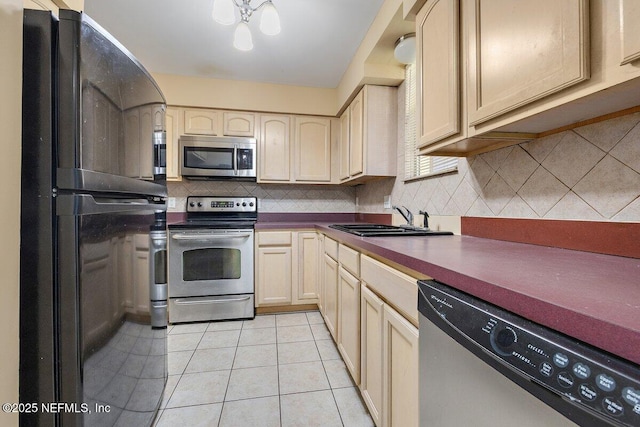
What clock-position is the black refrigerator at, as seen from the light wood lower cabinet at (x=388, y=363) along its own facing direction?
The black refrigerator is roughly at 11 o'clock from the light wood lower cabinet.

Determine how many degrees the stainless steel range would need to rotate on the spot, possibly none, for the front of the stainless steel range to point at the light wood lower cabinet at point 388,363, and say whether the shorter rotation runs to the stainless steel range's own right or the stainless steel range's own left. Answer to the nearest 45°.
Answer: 0° — it already faces it

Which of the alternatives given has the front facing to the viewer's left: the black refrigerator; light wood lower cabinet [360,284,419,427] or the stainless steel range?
the light wood lower cabinet

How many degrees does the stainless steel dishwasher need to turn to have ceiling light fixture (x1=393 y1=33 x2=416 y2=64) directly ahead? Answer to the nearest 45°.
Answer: approximately 90° to its right

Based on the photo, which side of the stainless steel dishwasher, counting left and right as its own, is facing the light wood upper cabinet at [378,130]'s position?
right

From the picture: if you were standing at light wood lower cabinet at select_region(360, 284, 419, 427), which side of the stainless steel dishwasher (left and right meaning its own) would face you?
right

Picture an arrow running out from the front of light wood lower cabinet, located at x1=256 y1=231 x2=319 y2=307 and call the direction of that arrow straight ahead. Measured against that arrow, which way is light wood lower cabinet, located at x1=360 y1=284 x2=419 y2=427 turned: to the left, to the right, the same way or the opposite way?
to the right

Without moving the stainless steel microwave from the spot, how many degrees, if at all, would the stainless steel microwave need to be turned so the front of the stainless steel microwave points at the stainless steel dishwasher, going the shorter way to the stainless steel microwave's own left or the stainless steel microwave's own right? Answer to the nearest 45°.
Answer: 0° — it already faces it

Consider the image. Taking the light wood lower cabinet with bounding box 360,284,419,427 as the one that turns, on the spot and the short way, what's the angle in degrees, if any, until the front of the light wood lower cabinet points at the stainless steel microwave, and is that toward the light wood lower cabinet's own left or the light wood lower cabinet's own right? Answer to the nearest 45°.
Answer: approximately 45° to the light wood lower cabinet's own right

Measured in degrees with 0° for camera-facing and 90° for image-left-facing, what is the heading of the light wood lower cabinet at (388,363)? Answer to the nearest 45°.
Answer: approximately 90°

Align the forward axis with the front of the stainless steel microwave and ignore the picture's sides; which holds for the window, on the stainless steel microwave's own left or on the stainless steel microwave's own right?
on the stainless steel microwave's own left
